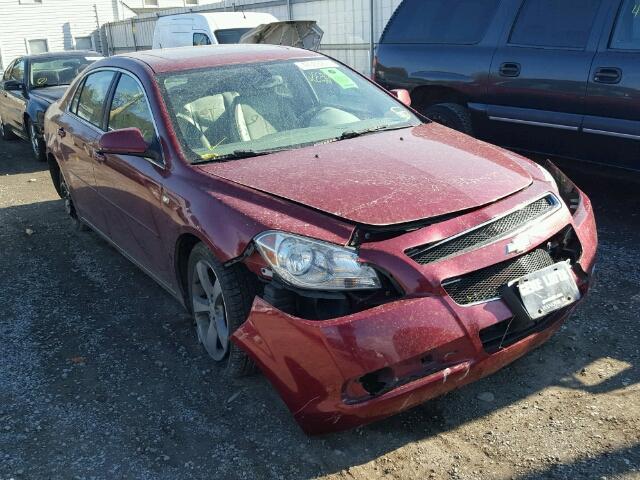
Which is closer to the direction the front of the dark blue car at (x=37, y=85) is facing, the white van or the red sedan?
the red sedan

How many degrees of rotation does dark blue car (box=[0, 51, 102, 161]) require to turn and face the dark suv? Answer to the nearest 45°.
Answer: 0° — it already faces it

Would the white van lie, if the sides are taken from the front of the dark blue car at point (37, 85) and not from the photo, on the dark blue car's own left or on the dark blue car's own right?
on the dark blue car's own left

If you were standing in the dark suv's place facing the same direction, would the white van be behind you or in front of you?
behind

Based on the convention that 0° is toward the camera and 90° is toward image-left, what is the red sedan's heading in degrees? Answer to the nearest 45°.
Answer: approximately 315°

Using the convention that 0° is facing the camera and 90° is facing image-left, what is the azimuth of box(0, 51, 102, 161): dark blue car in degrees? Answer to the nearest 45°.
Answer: approximately 315°

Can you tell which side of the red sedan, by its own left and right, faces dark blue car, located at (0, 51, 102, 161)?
back

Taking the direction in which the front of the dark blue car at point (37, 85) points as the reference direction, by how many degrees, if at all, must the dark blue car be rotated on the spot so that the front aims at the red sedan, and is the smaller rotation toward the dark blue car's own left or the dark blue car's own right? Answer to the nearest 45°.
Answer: approximately 45° to the dark blue car's own right

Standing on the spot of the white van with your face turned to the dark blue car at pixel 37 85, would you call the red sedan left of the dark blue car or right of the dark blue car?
left

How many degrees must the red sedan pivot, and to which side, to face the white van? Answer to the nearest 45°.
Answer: approximately 135° to its left
